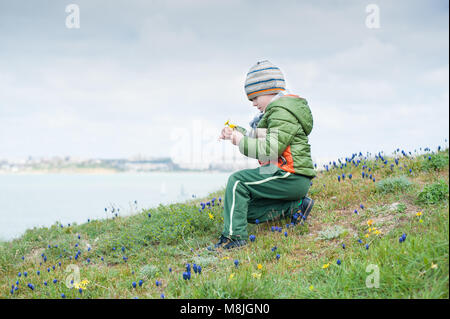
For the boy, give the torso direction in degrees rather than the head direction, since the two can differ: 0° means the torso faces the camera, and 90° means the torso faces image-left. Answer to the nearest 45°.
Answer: approximately 90°

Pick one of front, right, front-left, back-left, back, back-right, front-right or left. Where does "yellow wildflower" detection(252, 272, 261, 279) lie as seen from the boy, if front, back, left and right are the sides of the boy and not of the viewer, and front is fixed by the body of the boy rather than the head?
left

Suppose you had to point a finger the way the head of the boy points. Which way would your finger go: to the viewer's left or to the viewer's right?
to the viewer's left
